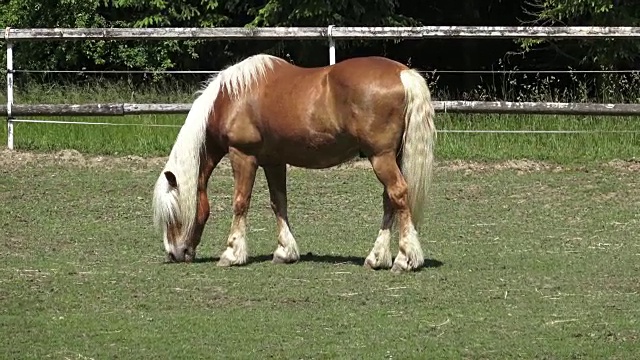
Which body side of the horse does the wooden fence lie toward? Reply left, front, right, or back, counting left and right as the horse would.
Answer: right

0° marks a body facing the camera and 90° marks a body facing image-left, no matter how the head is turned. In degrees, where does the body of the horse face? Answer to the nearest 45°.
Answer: approximately 90°
